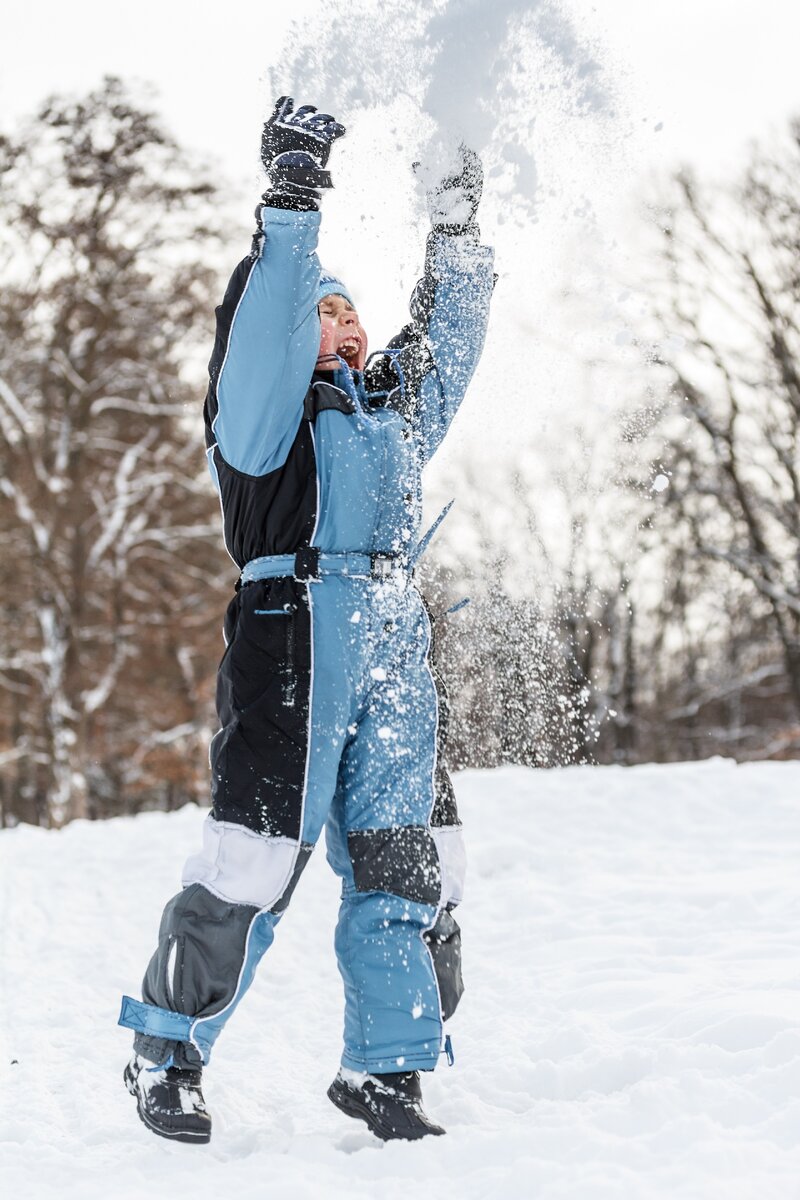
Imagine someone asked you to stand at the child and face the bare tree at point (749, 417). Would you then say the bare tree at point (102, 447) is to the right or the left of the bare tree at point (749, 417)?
left

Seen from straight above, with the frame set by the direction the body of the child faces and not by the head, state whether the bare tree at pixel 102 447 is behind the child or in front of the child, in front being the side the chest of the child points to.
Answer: behind

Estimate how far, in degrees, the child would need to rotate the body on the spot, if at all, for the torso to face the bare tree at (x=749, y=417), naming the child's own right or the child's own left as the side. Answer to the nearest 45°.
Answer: approximately 90° to the child's own left

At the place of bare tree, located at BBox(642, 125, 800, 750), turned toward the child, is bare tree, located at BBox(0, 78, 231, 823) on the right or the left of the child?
right

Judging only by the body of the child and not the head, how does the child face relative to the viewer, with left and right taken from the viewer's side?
facing the viewer and to the right of the viewer
